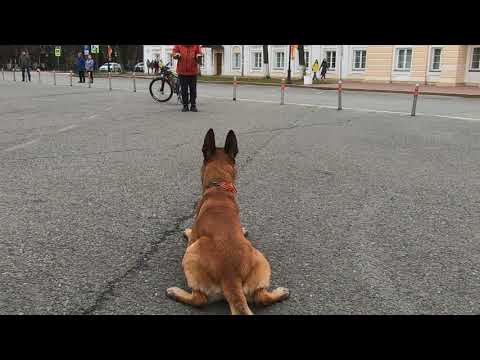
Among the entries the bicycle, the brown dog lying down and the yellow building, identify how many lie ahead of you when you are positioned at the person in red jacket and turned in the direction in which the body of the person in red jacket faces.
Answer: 1

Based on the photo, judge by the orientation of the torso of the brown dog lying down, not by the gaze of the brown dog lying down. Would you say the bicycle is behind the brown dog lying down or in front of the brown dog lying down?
in front

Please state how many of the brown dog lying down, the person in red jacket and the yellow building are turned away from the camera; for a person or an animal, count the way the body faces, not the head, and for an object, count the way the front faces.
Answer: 1

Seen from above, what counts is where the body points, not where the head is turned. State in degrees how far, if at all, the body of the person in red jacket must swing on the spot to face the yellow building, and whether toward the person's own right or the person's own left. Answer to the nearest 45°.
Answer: approximately 135° to the person's own left

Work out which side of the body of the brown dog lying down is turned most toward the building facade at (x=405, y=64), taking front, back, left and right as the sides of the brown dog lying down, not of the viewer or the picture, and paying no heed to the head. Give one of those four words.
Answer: front

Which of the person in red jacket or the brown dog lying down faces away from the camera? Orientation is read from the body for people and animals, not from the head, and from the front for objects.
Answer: the brown dog lying down

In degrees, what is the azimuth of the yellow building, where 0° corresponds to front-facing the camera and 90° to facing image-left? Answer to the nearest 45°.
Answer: approximately 0°

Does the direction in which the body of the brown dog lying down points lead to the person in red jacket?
yes

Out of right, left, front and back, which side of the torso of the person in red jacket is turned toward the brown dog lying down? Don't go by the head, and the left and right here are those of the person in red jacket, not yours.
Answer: front

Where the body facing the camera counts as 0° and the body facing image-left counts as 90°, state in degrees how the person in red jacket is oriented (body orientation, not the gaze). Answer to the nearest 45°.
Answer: approximately 0°

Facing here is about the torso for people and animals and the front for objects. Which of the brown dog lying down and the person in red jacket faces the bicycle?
the brown dog lying down

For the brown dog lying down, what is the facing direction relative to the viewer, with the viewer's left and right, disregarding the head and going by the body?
facing away from the viewer
